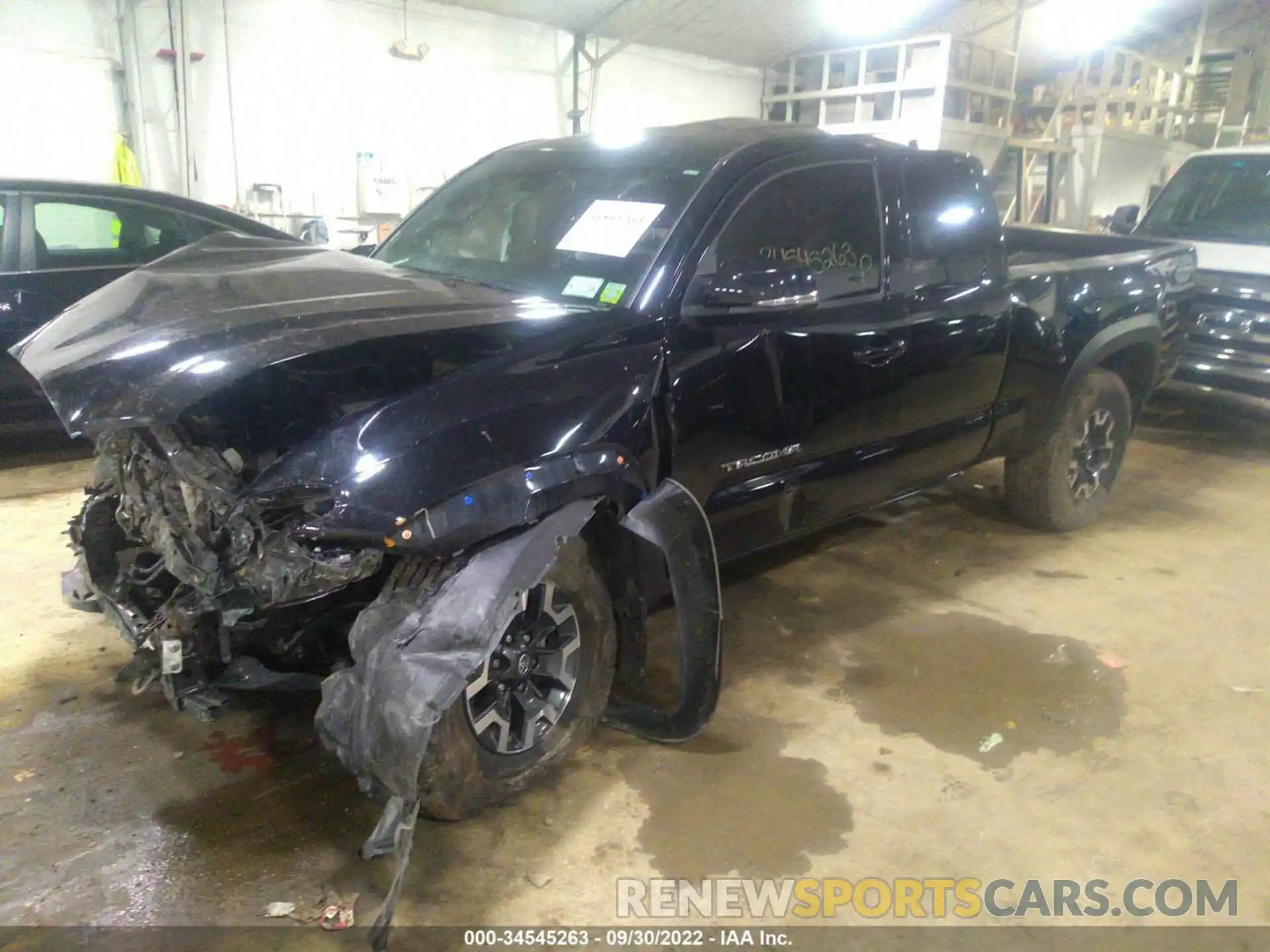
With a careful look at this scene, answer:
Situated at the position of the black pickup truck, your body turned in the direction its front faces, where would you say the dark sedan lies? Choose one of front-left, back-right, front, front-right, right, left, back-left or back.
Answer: right

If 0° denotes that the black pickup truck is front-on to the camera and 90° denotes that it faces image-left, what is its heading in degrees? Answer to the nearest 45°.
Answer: approximately 45°
